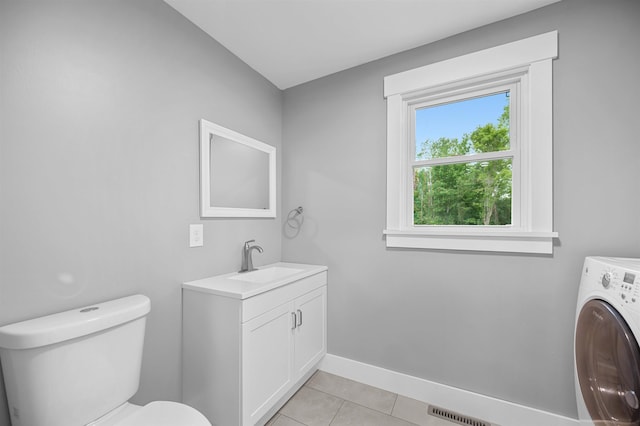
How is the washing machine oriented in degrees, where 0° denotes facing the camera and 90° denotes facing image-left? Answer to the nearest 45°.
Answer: approximately 45°

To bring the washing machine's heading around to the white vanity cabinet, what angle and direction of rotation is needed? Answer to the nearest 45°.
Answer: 0° — it already faces it

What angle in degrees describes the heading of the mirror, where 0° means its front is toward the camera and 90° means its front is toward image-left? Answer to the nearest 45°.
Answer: approximately 315°

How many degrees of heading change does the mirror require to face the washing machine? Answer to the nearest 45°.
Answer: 0° — it already faces it

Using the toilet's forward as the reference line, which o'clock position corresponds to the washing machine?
The washing machine is roughly at 12 o'clock from the toilet.

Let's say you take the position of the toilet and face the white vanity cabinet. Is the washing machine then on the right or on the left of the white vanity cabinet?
right
